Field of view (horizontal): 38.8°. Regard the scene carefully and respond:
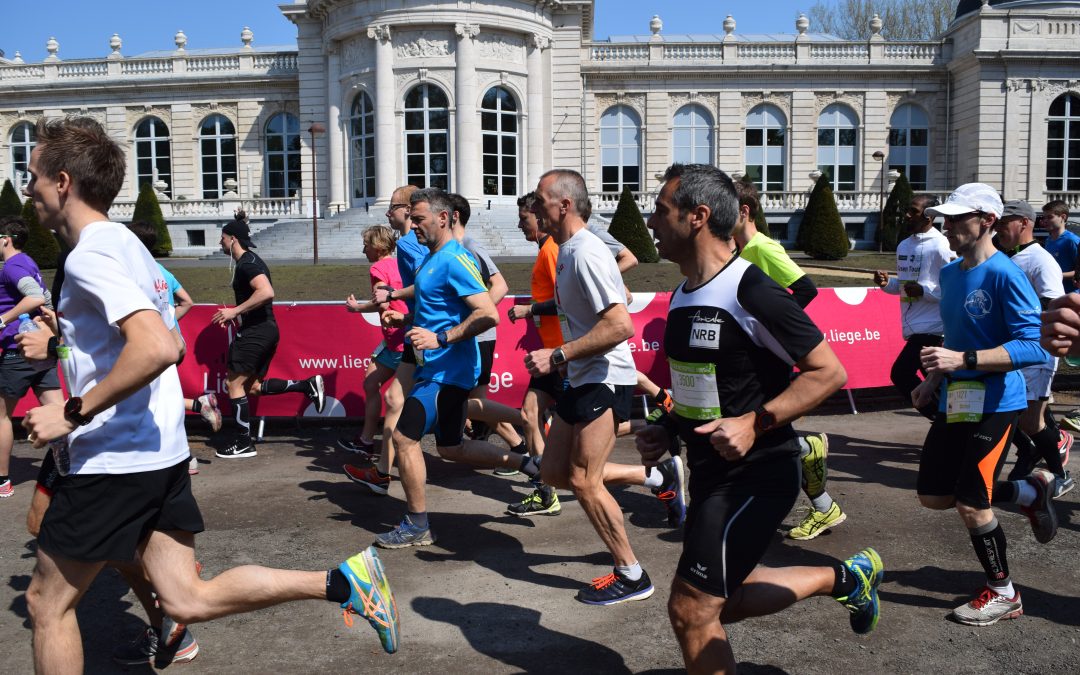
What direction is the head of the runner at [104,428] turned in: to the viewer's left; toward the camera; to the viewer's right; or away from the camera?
to the viewer's left

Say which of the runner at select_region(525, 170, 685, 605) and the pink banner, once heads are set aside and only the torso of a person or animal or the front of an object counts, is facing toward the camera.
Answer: the pink banner

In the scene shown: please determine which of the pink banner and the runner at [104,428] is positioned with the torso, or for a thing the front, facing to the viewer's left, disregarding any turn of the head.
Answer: the runner

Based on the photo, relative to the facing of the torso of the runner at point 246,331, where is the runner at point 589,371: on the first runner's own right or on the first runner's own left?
on the first runner's own left

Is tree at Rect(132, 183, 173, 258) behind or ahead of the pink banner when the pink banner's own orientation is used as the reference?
behind

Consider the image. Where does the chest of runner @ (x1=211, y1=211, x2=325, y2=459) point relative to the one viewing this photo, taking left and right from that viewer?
facing to the left of the viewer

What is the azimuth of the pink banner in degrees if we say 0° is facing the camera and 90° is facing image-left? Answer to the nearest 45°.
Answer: approximately 0°

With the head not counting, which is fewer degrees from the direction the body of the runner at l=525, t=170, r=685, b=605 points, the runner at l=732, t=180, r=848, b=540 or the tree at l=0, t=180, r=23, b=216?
the tree

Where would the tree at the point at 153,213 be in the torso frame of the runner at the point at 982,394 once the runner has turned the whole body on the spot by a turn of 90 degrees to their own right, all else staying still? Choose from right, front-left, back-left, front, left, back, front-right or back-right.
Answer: front

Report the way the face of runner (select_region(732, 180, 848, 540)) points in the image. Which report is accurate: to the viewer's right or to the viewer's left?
to the viewer's left
